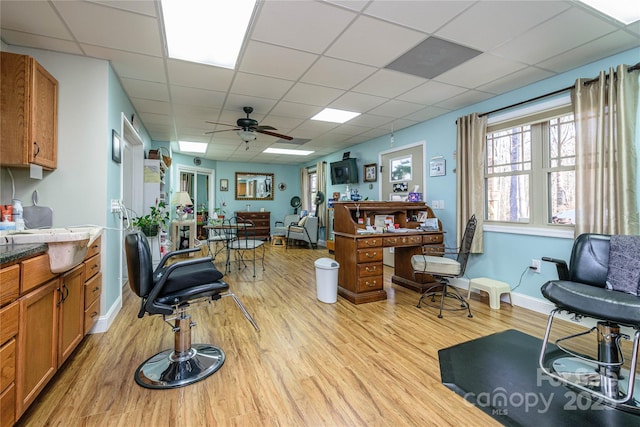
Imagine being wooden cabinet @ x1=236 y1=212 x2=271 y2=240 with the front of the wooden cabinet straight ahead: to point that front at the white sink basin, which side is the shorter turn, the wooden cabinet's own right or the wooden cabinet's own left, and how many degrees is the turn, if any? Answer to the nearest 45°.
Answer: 0° — it already faces it

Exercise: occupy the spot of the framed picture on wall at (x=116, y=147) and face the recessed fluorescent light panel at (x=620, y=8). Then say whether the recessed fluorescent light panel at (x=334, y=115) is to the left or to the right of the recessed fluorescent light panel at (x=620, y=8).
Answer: left

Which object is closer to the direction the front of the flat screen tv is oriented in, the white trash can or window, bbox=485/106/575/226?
the white trash can

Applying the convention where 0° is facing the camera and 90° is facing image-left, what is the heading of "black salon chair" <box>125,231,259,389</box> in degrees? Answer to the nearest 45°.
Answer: approximately 270°

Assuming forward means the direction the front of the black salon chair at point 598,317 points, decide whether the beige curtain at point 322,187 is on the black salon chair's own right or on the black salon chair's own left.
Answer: on the black salon chair's own right

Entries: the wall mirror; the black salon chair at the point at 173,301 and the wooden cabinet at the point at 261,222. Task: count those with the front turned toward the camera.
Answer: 2

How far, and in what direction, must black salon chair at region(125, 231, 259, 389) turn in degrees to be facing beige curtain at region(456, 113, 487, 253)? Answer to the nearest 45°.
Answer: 0° — it already faces it

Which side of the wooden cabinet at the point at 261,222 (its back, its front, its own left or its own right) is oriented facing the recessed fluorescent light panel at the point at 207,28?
front

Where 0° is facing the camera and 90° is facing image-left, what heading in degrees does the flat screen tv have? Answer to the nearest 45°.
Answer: approximately 45°

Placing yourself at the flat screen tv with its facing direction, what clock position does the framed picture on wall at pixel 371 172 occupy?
The framed picture on wall is roughly at 9 o'clock from the flat screen tv.

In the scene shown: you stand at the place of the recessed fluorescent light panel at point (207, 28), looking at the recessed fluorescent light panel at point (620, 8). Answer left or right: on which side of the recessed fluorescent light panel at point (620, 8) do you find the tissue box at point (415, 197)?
left
